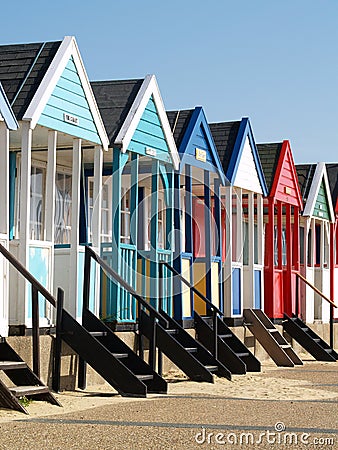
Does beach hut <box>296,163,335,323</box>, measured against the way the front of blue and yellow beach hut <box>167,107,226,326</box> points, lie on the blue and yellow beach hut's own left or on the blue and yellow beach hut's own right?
on the blue and yellow beach hut's own left

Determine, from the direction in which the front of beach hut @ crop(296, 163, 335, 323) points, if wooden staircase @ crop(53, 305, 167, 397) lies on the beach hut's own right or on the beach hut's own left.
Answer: on the beach hut's own right

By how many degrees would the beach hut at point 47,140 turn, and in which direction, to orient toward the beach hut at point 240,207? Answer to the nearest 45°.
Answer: approximately 90° to its left

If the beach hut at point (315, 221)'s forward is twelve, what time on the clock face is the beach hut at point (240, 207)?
the beach hut at point (240, 207) is roughly at 2 o'clock from the beach hut at point (315, 221).

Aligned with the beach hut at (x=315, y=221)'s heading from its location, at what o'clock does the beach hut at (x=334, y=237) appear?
the beach hut at (x=334, y=237) is roughly at 8 o'clock from the beach hut at (x=315, y=221).

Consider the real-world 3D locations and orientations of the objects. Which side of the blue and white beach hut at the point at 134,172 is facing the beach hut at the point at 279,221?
left

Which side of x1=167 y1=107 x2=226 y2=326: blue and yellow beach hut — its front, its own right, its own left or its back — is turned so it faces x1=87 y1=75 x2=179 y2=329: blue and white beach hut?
right

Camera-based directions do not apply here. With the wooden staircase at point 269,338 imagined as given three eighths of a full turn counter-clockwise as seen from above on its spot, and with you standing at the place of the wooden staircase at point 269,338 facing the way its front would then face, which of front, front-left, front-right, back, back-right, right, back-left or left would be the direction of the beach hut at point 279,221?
front

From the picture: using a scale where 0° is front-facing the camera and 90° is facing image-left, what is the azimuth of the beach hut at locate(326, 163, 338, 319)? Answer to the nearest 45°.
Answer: approximately 315°

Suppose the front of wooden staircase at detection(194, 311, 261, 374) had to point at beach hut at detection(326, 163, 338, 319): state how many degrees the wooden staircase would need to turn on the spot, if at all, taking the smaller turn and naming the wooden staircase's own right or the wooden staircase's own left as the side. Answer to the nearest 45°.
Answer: approximately 135° to the wooden staircase's own left

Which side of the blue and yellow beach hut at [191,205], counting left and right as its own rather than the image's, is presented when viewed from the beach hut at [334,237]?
left
